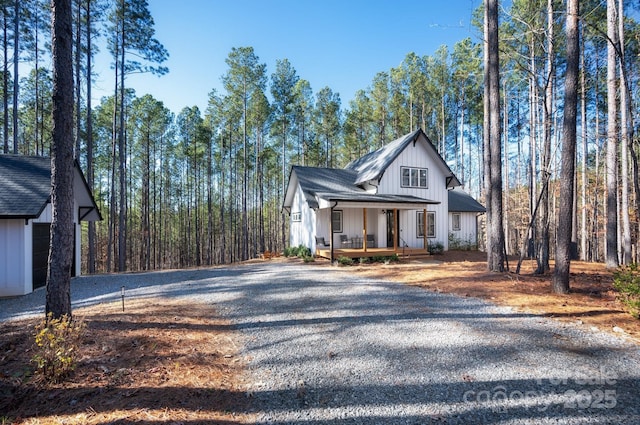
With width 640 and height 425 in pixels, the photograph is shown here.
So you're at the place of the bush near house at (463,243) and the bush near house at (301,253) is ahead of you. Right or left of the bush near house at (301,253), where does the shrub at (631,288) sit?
left

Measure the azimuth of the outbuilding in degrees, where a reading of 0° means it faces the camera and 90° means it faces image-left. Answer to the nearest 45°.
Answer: approximately 315°

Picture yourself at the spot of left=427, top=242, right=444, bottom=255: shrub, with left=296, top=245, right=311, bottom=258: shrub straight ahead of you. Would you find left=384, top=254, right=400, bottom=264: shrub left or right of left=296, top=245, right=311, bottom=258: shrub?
left
